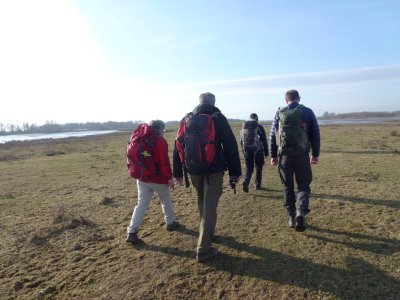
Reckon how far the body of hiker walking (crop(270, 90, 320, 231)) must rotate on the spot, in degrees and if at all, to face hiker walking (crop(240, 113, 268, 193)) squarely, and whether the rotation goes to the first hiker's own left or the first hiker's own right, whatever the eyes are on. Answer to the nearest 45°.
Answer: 0° — they already face them

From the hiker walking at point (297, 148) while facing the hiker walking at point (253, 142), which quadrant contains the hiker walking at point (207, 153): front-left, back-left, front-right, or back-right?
back-left

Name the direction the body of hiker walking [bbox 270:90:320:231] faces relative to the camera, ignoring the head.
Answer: away from the camera

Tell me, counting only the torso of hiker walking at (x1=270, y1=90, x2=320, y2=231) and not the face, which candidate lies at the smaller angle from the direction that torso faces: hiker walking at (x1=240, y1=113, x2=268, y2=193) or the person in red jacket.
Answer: the hiker walking

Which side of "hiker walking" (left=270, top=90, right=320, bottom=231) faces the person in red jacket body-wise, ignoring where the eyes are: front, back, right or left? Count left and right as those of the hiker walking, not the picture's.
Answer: left

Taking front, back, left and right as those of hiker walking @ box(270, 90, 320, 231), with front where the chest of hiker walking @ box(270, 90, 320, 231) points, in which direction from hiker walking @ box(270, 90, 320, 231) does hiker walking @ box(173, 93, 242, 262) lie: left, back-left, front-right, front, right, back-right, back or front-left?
back-left
